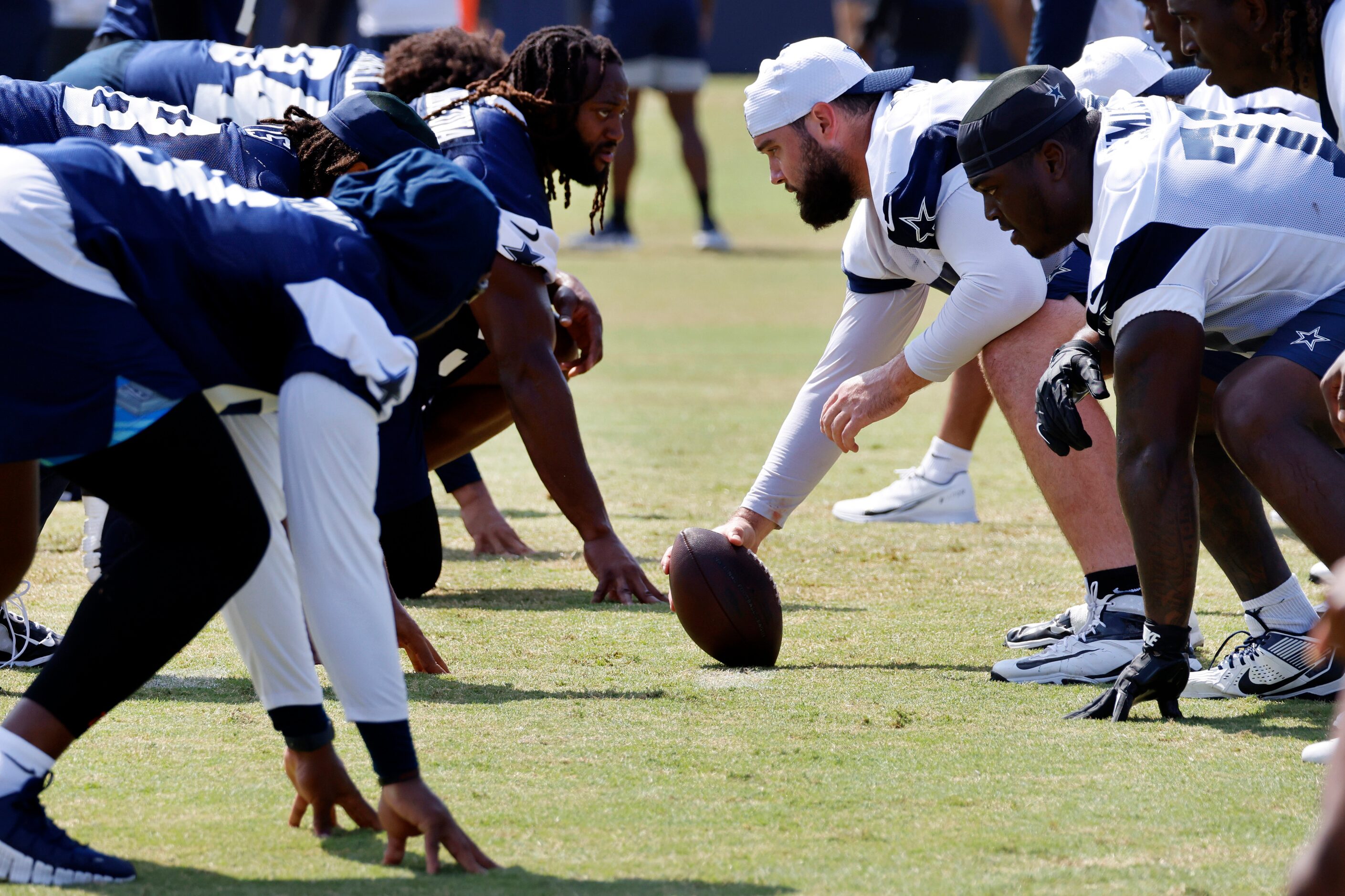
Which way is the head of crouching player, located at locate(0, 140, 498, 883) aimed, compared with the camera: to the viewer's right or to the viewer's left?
to the viewer's right

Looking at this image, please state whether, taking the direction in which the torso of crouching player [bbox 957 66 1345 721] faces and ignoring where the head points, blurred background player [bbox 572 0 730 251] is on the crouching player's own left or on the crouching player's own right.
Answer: on the crouching player's own right

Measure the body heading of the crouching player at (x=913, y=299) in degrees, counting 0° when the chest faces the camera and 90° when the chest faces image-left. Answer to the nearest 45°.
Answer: approximately 90°

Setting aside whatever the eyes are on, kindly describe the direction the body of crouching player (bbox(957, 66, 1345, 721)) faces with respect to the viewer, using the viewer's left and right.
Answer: facing to the left of the viewer

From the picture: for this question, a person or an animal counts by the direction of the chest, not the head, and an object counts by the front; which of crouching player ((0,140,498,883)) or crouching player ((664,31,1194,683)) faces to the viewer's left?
crouching player ((664,31,1194,683))

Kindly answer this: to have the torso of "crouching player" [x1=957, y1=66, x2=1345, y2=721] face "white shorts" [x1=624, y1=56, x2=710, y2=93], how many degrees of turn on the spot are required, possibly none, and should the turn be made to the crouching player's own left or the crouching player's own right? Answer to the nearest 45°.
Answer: approximately 45° to the crouching player's own right

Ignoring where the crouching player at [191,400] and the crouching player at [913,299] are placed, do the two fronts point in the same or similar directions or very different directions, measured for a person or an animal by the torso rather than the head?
very different directions

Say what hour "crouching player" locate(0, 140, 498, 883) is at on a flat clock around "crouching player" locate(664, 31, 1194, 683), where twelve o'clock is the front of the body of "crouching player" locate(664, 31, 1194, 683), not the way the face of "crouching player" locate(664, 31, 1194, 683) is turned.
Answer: "crouching player" locate(0, 140, 498, 883) is roughly at 10 o'clock from "crouching player" locate(664, 31, 1194, 683).

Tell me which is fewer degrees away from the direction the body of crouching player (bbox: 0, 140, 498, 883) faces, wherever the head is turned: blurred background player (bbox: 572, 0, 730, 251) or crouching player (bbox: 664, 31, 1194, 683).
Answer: the crouching player

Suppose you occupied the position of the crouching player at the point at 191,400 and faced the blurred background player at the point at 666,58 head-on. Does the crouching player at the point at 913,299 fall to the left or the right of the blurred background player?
right

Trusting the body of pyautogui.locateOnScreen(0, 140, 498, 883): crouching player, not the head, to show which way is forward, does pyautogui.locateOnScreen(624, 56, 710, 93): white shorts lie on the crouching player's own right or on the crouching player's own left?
on the crouching player's own left

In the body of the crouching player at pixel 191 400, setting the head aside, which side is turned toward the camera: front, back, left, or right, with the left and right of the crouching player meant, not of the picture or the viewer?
right

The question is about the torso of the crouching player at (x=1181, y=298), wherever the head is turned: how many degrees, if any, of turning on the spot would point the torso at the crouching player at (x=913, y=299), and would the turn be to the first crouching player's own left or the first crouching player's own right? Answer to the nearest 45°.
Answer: approximately 45° to the first crouching player's own right

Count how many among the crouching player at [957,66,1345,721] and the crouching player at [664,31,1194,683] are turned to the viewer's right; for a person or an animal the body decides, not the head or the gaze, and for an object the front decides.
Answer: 0

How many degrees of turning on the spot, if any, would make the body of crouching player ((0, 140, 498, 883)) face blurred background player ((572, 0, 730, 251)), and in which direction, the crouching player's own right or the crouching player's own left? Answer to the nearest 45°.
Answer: approximately 90° to the crouching player's own left

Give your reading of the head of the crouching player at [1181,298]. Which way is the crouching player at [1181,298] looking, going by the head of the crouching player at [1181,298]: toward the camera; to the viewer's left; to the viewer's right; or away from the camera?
to the viewer's left

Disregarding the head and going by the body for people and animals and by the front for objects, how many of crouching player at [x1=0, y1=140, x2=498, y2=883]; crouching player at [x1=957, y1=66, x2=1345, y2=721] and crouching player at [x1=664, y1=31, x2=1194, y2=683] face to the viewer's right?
1
